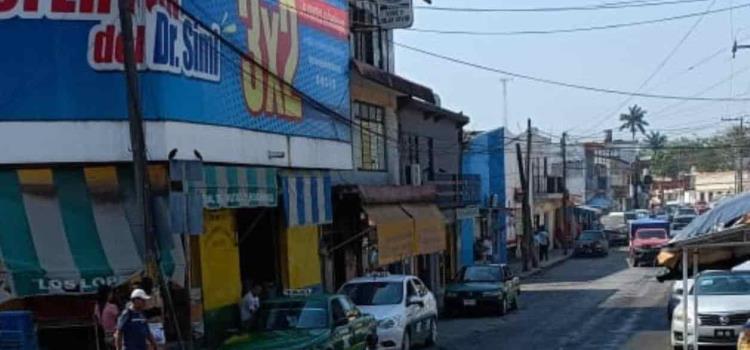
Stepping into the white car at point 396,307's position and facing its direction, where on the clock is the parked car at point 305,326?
The parked car is roughly at 11 o'clock from the white car.

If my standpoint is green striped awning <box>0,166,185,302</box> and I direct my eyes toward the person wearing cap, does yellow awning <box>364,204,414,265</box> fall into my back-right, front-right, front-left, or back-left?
back-left

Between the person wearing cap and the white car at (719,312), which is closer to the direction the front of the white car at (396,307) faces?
the person wearing cap

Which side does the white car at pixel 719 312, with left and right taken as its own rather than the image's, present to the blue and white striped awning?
right

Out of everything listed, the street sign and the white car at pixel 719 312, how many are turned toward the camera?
2

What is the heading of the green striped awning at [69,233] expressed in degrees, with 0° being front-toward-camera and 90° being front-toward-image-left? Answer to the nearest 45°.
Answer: approximately 315°

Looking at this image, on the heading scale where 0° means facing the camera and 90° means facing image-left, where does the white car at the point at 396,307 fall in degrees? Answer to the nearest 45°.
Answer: approximately 45°

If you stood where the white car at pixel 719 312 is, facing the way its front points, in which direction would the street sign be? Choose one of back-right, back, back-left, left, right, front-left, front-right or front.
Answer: back-right
